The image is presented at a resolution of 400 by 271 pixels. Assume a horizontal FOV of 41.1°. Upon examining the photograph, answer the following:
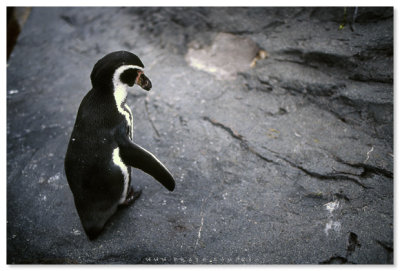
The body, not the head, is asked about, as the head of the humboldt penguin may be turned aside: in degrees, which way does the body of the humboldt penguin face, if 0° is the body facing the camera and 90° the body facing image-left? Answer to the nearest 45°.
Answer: approximately 225°
